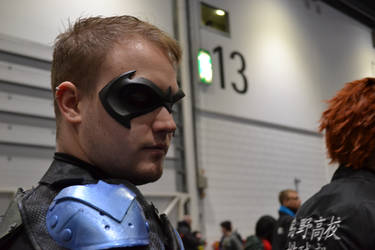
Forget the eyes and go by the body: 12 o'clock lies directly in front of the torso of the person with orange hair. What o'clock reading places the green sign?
The green sign is roughly at 10 o'clock from the person with orange hair.

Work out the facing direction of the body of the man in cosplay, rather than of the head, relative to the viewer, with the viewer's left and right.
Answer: facing to the right of the viewer

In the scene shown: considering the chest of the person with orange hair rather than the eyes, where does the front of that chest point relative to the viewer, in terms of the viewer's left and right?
facing away from the viewer and to the right of the viewer

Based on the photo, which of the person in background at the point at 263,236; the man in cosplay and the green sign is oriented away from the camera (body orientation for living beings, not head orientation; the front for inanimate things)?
the person in background

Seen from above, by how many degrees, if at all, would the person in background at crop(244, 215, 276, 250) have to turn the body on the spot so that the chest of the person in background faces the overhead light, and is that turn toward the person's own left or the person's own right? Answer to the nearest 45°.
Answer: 0° — they already face it

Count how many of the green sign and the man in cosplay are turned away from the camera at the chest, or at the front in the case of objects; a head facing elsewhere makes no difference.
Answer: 0

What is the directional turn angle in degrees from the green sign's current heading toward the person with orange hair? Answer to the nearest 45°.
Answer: approximately 45° to its right

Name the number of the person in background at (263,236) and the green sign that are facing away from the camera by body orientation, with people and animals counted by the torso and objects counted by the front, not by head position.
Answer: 1

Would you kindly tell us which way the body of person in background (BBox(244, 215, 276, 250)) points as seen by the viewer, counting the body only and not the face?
away from the camera

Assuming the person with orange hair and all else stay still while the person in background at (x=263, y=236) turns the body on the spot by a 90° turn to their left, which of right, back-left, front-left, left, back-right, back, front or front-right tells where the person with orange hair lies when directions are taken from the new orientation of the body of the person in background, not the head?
left

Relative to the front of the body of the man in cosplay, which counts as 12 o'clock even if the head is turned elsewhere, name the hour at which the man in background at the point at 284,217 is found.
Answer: The man in background is roughly at 10 o'clock from the man in cosplay.

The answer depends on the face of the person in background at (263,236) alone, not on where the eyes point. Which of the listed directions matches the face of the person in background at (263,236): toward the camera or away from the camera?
away from the camera

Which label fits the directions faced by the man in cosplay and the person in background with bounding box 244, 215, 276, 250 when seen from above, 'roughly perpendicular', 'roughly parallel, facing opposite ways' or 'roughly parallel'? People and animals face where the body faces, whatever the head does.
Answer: roughly perpendicular
